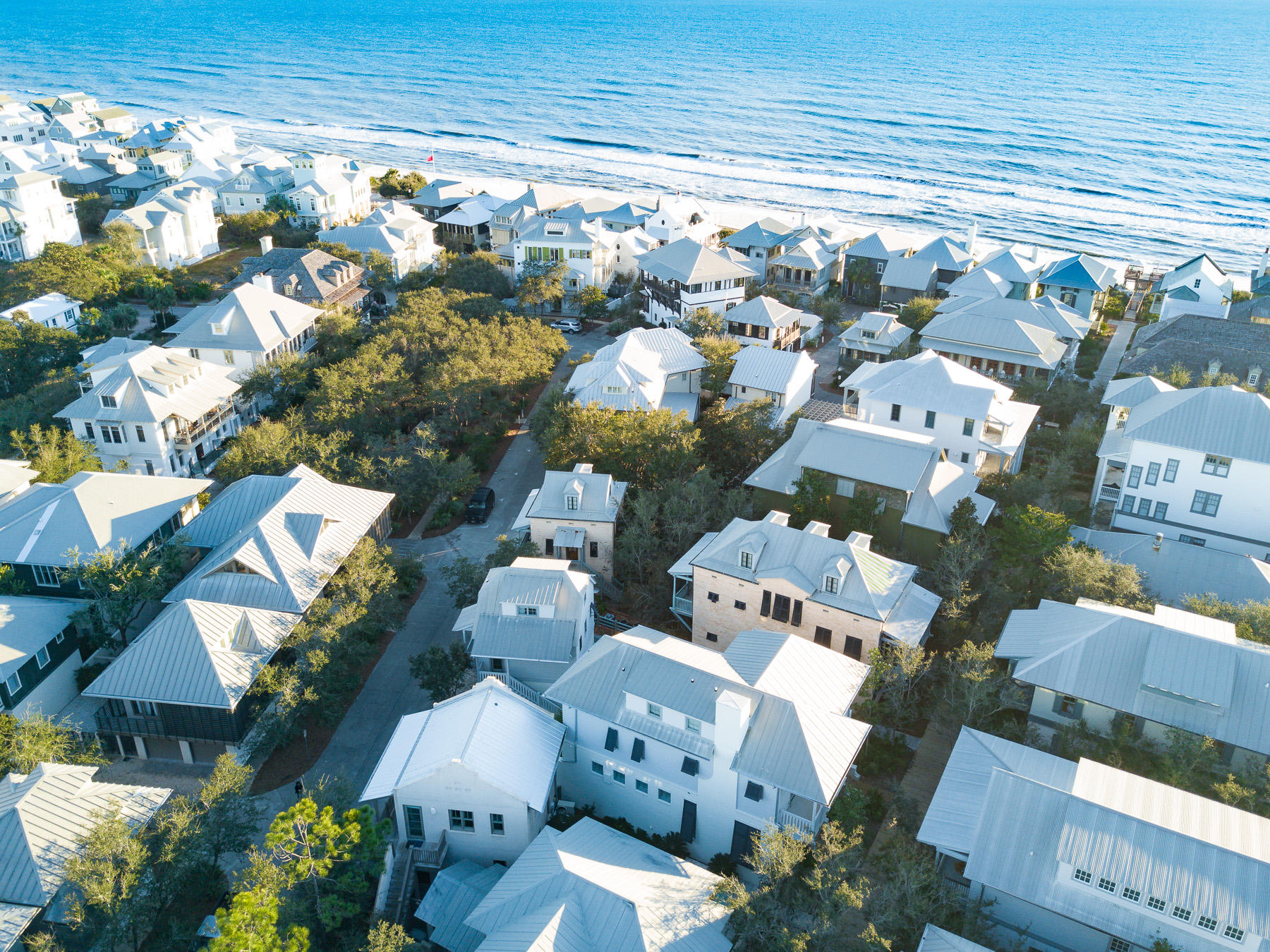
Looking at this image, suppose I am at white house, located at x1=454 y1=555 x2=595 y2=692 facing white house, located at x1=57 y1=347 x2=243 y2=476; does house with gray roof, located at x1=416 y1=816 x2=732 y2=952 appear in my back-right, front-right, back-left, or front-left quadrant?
back-left

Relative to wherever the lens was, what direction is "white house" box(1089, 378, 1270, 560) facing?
facing to the left of the viewer

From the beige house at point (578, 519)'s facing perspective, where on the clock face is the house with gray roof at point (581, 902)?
the house with gray roof at point (581, 902) is roughly at 12 o'clock from the beige house at point (578, 519).
